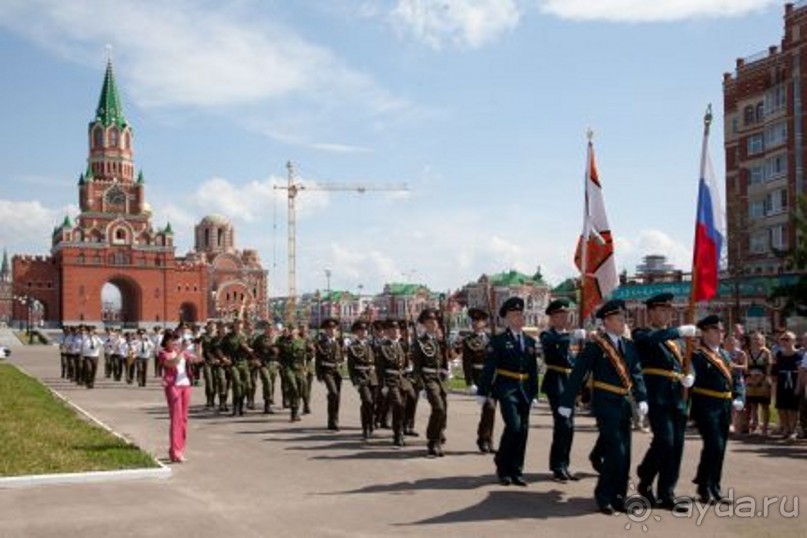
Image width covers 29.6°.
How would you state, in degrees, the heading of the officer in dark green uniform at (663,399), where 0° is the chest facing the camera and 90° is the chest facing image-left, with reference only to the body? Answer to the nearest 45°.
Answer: approximately 315°

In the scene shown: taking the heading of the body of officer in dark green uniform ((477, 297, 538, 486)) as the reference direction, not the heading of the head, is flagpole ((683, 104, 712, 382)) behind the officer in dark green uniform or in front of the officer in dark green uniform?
in front

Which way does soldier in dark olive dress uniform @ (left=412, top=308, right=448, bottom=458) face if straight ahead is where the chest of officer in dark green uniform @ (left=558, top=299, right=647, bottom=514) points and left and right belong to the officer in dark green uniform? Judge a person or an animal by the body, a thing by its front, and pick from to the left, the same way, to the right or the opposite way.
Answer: the same way

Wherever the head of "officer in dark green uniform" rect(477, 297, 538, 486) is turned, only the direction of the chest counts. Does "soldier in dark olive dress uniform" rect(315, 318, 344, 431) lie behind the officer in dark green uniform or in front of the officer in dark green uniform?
behind

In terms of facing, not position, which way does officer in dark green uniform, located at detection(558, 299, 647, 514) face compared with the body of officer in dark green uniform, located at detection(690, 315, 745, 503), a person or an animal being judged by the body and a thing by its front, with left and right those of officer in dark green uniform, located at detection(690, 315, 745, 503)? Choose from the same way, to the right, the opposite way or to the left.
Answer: the same way

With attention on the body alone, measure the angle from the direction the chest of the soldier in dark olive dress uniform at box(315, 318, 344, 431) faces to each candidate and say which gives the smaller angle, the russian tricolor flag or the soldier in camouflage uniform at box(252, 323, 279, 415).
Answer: the russian tricolor flag

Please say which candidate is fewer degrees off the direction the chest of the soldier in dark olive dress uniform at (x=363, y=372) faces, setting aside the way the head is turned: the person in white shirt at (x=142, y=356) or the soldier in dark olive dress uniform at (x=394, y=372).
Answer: the soldier in dark olive dress uniform at (x=394, y=372)

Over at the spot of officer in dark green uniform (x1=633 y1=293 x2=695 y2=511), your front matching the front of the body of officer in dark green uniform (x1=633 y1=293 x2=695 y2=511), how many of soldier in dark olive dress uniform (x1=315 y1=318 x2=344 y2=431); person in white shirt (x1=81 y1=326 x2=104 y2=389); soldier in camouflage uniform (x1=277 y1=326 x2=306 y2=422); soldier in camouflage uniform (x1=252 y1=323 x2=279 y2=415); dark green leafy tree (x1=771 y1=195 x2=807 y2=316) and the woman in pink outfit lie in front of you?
0

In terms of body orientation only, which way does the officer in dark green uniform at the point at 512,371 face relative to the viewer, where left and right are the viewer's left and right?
facing the viewer and to the right of the viewer

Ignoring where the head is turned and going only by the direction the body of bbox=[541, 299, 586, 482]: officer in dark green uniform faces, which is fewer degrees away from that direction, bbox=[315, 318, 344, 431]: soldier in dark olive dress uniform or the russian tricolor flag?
the russian tricolor flag

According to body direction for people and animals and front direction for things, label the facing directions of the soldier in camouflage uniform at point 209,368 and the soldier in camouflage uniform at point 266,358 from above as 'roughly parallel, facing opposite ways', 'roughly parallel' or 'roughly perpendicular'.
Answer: roughly parallel

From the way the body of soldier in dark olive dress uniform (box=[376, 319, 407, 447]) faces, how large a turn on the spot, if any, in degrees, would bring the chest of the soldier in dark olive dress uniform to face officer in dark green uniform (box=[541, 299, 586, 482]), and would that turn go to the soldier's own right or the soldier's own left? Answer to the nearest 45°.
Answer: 0° — they already face them

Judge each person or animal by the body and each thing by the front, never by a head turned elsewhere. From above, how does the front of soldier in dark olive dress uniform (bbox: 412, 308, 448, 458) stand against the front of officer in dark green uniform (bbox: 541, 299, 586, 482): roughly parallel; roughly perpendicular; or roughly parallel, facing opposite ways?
roughly parallel

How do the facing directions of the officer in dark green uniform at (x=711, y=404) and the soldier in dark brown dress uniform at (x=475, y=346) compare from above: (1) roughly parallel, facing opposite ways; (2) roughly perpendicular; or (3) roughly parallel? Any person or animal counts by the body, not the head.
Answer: roughly parallel

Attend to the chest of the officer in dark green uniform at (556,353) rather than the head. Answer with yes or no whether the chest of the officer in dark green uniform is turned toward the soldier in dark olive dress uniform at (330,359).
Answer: no

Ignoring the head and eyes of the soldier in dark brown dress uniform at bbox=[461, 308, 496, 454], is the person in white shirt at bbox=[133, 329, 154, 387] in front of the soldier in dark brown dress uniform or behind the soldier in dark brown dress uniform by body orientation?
behind

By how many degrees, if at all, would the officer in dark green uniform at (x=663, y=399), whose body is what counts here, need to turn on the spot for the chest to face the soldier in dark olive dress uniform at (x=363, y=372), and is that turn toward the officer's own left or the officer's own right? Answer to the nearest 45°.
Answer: approximately 180°

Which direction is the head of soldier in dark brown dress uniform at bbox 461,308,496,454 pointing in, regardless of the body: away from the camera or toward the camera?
toward the camera
